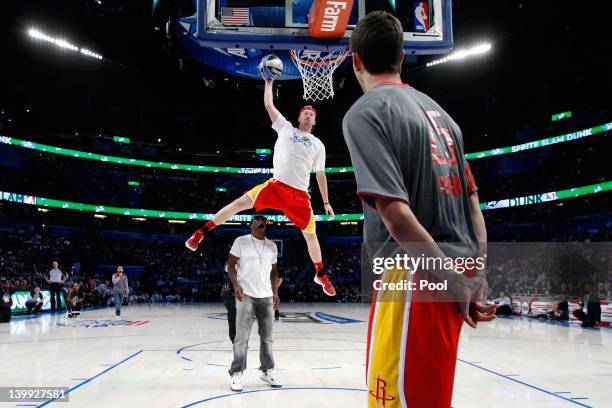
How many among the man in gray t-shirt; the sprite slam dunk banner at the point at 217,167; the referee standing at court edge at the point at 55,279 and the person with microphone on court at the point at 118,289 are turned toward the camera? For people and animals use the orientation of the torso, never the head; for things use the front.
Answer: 3

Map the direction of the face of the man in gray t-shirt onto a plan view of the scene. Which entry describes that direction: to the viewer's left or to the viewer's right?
to the viewer's left

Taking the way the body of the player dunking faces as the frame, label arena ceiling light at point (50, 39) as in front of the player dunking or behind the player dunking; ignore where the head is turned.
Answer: behind

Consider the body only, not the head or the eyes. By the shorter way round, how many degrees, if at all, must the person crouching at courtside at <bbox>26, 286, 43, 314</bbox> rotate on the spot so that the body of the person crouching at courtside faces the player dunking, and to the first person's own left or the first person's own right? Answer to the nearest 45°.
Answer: approximately 45° to the first person's own right

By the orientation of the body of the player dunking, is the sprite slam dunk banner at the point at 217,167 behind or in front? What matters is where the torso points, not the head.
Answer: behind

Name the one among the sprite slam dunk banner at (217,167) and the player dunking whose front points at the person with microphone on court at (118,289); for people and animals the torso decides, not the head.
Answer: the sprite slam dunk banner

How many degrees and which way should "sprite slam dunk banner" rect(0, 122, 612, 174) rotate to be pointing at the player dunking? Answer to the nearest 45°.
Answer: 0° — it already faces them

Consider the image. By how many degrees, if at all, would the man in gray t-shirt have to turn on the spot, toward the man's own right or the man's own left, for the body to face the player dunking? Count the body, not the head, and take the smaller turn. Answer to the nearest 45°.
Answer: approximately 45° to the man's own right

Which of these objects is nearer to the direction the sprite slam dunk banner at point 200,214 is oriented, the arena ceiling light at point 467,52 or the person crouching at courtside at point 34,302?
the person crouching at courtside

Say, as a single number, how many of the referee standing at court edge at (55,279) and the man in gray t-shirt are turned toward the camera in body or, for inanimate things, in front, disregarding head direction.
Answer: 1
